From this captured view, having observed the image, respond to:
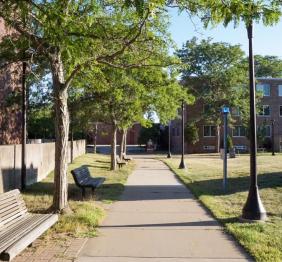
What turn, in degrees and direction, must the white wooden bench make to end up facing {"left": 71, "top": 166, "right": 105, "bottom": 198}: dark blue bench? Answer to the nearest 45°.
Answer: approximately 135° to its left

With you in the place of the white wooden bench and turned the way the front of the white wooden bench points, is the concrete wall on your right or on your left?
on your left

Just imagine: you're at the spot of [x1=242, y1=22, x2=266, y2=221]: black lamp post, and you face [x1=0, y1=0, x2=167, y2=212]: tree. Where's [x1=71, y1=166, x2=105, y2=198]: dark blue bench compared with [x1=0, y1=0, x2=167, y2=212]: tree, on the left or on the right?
right

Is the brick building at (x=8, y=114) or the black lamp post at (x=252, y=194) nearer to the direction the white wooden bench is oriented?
the black lamp post

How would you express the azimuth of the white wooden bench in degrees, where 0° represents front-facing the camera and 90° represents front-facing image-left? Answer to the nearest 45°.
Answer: approximately 315°

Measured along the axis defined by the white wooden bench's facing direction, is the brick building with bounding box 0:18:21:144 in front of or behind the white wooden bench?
behind

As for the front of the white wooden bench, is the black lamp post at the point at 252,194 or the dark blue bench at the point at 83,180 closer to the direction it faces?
the black lamp post

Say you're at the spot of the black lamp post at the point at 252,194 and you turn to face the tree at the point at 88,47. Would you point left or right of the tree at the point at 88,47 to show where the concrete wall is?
right
